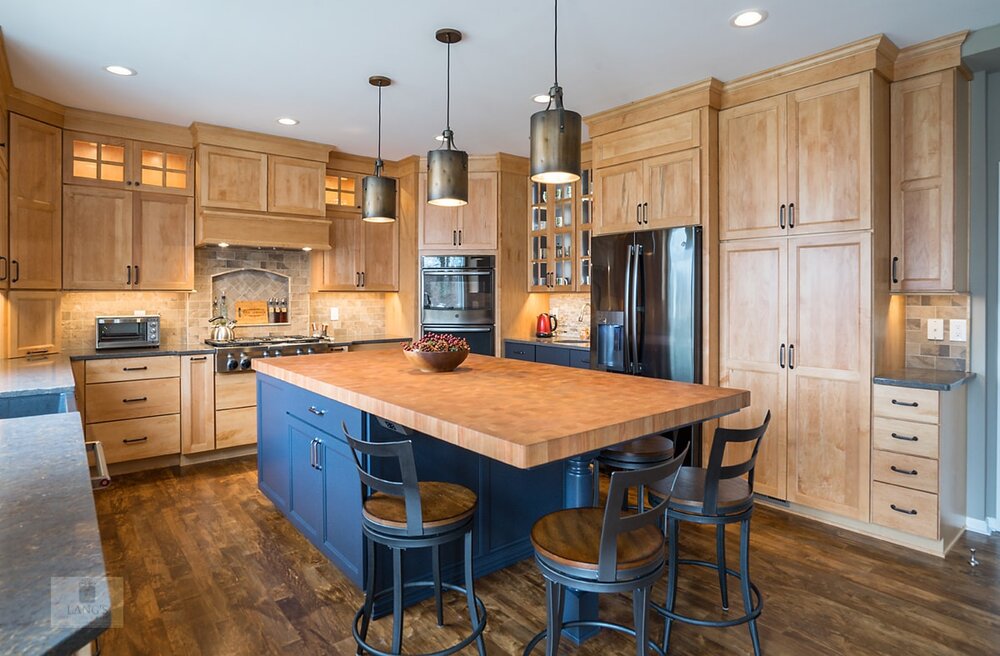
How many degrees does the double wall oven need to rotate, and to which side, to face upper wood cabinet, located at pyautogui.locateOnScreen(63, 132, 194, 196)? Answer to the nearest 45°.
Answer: approximately 90° to its right

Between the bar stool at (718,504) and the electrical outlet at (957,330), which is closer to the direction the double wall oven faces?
the bar stool

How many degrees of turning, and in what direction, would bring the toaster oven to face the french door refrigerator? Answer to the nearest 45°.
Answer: approximately 45° to its left

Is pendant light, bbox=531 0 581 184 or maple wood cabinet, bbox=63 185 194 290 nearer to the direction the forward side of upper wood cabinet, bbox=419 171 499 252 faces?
the pendant light

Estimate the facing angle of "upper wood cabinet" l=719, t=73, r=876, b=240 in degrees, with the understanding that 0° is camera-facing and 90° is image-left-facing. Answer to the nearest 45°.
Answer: approximately 45°

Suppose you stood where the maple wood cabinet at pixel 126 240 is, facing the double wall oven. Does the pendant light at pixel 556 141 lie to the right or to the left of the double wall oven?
right

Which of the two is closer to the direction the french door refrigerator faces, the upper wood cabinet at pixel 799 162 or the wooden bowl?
the wooden bowl

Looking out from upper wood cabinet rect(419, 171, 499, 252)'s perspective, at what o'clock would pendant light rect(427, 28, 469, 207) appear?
The pendant light is roughly at 12 o'clock from the upper wood cabinet.

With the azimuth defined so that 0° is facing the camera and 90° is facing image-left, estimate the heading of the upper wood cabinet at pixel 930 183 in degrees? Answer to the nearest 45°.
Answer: approximately 45°

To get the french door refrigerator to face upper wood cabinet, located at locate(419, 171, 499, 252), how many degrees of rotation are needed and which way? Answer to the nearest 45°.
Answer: approximately 90° to its right
